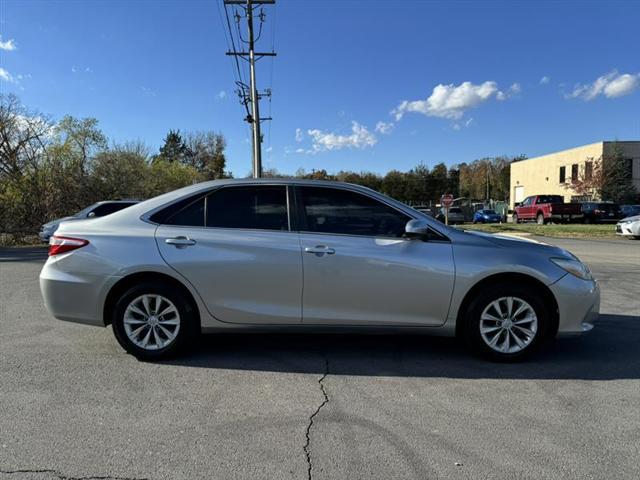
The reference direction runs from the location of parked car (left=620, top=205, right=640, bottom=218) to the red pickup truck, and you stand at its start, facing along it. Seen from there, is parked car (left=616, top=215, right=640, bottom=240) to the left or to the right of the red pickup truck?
left

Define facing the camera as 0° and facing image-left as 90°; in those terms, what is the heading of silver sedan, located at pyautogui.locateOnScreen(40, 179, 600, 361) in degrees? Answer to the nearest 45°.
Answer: approximately 270°

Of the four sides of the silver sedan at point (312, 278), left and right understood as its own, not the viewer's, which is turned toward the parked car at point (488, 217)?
left

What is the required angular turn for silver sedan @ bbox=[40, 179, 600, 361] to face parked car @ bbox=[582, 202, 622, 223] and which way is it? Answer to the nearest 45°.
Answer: approximately 45° to its left

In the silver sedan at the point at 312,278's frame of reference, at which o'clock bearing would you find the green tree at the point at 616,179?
The green tree is roughly at 10 o'clock from the silver sedan.

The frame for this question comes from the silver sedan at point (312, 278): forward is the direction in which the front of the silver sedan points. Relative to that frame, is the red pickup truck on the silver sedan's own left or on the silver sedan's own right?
on the silver sedan's own left

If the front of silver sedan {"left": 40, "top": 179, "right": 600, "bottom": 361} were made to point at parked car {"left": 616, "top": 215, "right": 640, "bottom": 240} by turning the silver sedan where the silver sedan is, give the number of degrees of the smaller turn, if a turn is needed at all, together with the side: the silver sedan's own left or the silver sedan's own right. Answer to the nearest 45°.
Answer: approximately 45° to the silver sedan's own left

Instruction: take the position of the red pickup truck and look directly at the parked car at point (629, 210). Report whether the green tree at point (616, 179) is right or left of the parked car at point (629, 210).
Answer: left

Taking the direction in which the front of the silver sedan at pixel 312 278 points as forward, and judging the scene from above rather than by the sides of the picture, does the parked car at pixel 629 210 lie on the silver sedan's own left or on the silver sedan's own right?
on the silver sedan's own left
